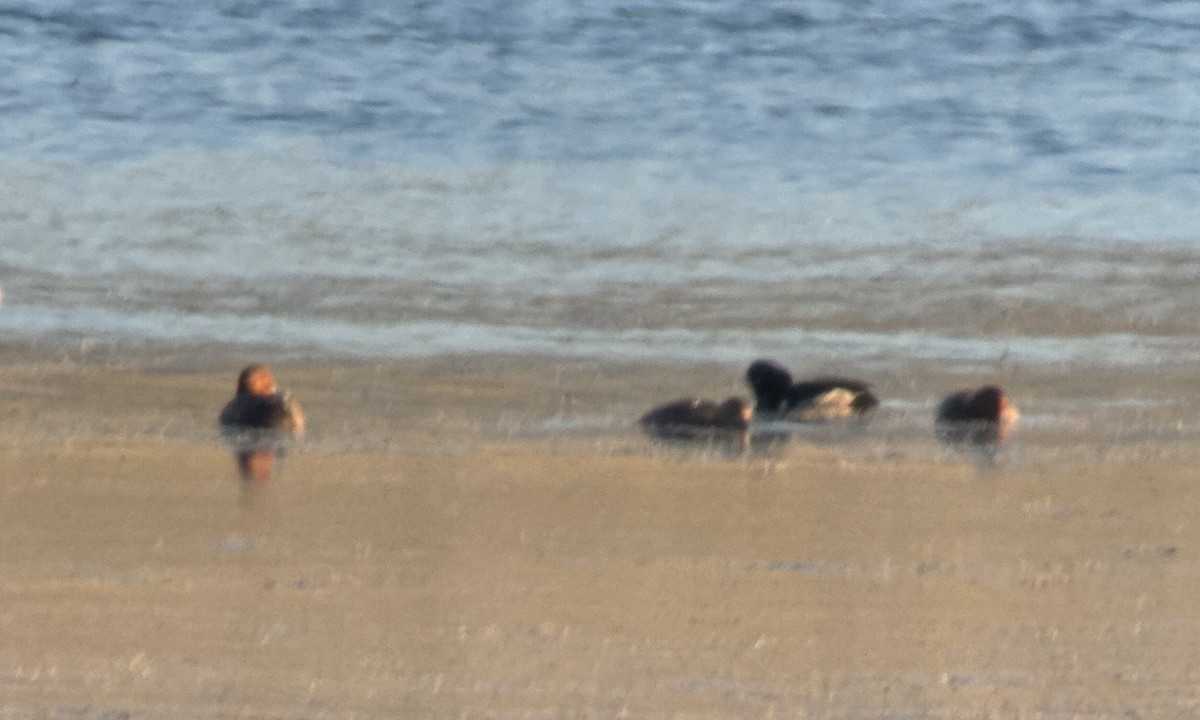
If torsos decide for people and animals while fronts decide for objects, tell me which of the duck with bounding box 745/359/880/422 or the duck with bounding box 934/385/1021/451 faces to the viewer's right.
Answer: the duck with bounding box 934/385/1021/451

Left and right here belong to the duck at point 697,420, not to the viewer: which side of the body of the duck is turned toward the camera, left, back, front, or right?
right

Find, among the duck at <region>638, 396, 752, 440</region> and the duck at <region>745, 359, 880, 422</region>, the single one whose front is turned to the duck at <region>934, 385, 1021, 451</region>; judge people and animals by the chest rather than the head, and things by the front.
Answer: the duck at <region>638, 396, 752, 440</region>

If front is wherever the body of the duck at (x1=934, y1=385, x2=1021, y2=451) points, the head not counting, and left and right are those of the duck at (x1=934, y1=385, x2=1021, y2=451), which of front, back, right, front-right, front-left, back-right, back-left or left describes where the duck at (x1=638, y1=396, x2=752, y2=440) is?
back

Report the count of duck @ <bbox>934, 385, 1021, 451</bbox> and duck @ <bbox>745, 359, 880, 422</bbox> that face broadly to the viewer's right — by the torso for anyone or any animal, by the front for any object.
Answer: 1

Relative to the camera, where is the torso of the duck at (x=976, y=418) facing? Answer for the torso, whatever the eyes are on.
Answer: to the viewer's right

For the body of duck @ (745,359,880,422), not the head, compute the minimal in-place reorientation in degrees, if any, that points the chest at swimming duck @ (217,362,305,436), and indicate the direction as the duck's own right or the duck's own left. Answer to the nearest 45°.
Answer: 0° — it already faces it

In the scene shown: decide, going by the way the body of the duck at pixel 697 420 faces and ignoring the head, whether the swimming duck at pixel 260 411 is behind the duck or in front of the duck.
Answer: behind

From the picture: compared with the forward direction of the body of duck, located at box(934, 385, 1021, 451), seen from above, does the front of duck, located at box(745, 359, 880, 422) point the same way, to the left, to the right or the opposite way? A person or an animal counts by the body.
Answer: the opposite way

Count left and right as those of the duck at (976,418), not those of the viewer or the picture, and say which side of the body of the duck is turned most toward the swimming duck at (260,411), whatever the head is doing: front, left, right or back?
back

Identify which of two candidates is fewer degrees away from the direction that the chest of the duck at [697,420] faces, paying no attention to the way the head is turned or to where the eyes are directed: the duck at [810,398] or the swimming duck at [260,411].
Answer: the duck

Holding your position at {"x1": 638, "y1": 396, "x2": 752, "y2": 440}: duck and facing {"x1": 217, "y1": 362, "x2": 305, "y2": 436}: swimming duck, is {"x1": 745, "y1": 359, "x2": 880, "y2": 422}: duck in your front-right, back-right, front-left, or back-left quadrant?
back-right

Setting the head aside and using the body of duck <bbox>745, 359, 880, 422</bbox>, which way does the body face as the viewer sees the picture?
to the viewer's left
